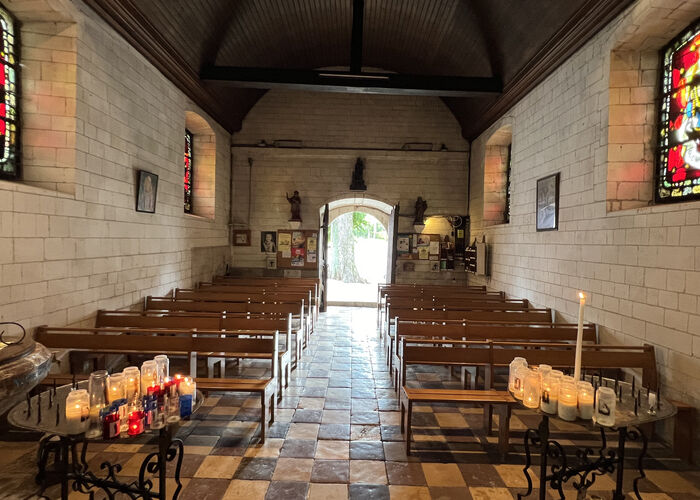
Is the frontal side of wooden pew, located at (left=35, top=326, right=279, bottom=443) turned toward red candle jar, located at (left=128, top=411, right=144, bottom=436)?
yes

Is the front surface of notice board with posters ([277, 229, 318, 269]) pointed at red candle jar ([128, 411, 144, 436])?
yes

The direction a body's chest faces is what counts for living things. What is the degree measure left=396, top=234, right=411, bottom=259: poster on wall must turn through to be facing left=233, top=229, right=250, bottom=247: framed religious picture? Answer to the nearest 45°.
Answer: approximately 90° to its right

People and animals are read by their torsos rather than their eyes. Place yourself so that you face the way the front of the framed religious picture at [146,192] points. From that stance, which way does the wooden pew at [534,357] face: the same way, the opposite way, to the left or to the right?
to the right

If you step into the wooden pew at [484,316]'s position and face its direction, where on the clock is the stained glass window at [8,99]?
The stained glass window is roughly at 2 o'clock from the wooden pew.

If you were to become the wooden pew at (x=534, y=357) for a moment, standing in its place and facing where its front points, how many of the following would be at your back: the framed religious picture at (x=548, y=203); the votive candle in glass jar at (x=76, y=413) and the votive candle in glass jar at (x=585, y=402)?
1

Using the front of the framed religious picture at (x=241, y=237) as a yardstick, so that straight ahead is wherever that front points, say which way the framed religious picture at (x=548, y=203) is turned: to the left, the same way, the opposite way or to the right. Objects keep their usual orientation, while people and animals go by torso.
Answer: to the right

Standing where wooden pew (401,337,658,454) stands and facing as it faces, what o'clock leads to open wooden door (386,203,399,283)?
The open wooden door is roughly at 5 o'clock from the wooden pew.
